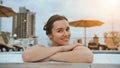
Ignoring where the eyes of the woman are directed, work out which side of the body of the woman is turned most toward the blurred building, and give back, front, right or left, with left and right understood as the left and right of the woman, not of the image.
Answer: back

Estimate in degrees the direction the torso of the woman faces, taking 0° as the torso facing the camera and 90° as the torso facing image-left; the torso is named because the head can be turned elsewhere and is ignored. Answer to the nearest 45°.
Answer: approximately 0°
